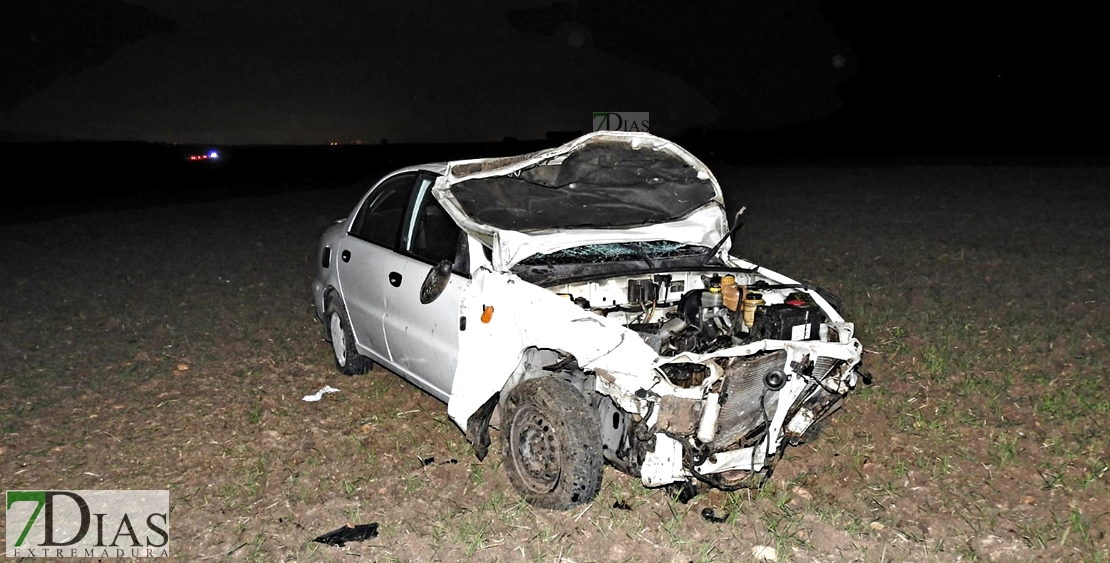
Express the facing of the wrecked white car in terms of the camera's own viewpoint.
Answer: facing the viewer and to the right of the viewer
